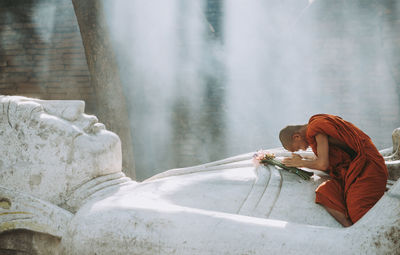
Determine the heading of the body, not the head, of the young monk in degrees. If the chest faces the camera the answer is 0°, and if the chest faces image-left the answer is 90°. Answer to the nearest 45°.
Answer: approximately 90°

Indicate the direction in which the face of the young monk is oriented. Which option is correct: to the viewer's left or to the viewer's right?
to the viewer's left
